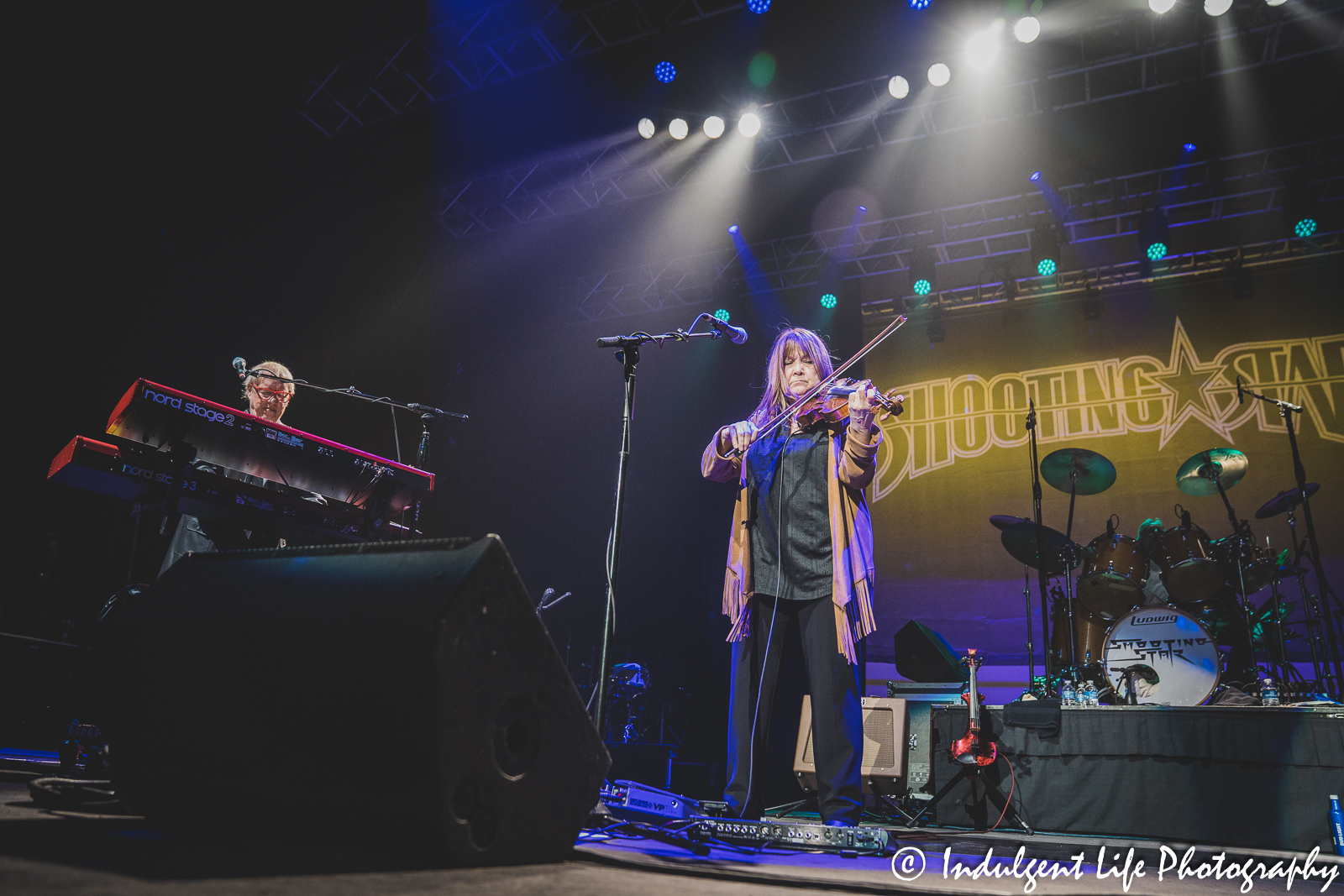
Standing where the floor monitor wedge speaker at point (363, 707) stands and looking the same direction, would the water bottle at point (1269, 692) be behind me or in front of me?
in front

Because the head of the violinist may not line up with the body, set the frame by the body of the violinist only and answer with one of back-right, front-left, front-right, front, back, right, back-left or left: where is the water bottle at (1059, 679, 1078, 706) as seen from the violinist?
back-left

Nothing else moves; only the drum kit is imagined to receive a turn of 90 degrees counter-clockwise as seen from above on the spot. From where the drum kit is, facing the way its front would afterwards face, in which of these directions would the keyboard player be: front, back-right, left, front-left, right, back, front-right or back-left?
back-right

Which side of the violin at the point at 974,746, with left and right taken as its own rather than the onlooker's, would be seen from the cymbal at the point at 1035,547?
back

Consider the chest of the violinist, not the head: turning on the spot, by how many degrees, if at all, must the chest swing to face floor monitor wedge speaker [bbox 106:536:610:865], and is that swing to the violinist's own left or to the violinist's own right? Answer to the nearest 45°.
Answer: approximately 45° to the violinist's own right
